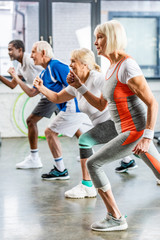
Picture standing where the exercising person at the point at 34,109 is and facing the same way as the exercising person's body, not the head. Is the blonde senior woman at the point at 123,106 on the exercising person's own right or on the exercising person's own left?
on the exercising person's own left

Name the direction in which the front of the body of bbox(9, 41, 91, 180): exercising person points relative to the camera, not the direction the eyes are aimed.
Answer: to the viewer's left

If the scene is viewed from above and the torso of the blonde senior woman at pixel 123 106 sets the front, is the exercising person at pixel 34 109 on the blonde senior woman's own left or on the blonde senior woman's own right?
on the blonde senior woman's own right

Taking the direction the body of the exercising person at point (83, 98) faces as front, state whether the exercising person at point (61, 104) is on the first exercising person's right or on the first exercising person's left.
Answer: on the first exercising person's right

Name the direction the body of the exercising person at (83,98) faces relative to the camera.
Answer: to the viewer's left

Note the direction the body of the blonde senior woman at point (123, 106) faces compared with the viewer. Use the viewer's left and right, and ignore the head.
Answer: facing to the left of the viewer
